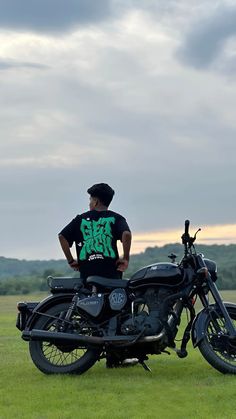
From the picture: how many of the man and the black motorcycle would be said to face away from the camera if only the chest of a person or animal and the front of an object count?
1

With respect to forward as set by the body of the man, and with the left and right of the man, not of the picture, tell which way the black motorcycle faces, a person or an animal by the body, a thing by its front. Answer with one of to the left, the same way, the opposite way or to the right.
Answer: to the right

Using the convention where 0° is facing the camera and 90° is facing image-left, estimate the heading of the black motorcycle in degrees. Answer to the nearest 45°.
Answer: approximately 270°

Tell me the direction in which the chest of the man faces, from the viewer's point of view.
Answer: away from the camera

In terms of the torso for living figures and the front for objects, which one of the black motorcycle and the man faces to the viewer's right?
the black motorcycle

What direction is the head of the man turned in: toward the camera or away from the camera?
away from the camera
